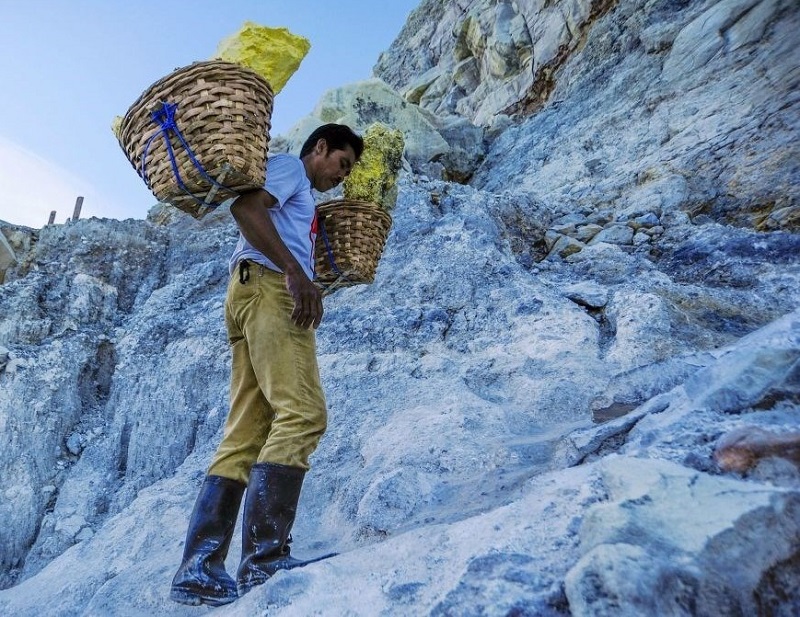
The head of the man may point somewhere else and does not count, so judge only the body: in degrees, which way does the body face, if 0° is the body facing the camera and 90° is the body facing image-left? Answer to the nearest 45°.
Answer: approximately 270°
